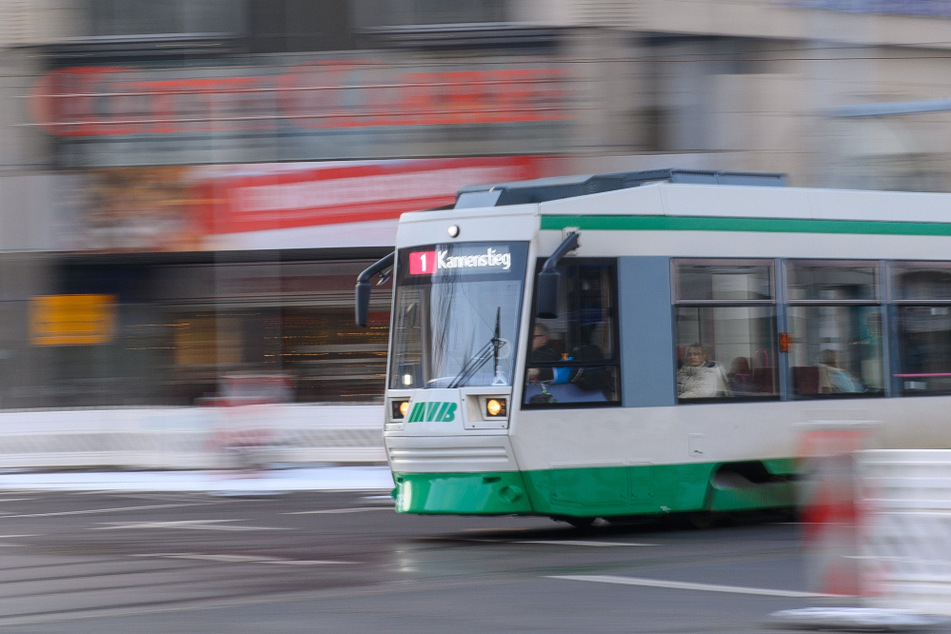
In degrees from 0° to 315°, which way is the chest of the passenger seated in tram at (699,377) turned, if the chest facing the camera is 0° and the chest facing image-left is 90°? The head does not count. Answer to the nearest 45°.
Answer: approximately 45°

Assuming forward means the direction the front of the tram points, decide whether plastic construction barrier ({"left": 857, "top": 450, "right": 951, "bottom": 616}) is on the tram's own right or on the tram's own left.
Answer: on the tram's own left

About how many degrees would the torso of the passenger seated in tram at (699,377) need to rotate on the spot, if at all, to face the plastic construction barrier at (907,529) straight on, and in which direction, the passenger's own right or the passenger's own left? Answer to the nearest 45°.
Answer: approximately 45° to the passenger's own left

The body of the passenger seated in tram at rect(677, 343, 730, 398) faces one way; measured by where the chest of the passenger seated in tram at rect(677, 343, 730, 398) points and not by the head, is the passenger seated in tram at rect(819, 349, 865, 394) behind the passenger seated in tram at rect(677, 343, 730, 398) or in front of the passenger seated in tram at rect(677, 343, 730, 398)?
behind

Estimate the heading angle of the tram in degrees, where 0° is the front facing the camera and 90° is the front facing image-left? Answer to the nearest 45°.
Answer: approximately 45°

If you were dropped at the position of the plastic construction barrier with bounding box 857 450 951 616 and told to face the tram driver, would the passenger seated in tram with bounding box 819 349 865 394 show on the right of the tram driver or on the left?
right
